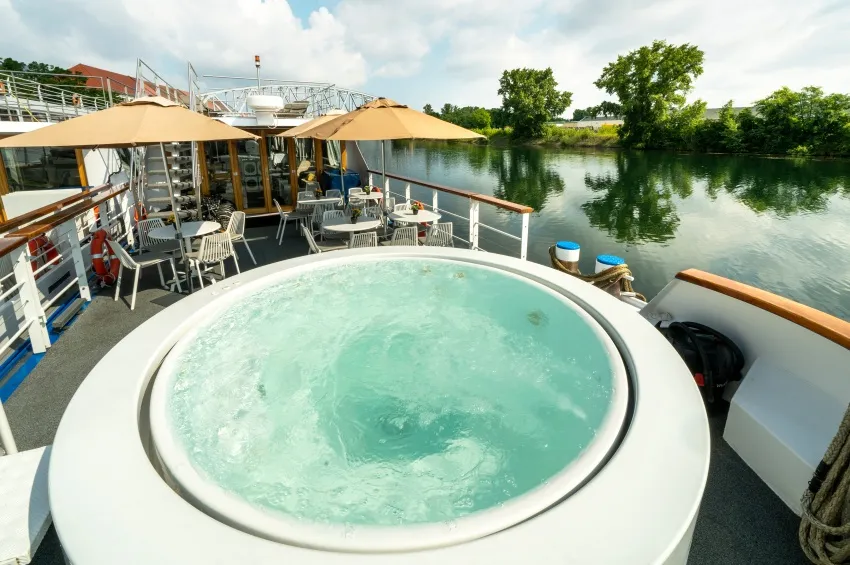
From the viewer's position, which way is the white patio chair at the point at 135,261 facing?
facing away from the viewer and to the right of the viewer

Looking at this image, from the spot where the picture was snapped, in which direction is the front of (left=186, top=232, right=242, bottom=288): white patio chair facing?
facing away from the viewer and to the left of the viewer

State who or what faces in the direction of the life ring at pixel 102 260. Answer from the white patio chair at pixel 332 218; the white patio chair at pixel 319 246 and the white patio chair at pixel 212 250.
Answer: the white patio chair at pixel 212 250

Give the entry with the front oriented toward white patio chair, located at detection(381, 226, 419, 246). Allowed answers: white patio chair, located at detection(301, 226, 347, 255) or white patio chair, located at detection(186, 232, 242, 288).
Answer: white patio chair, located at detection(301, 226, 347, 255)

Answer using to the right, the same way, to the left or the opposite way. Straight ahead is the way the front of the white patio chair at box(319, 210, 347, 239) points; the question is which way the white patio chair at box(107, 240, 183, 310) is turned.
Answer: to the left

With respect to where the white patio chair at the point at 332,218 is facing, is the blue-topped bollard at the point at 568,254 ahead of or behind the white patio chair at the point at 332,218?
ahead

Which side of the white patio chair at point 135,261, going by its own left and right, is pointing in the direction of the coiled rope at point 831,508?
right

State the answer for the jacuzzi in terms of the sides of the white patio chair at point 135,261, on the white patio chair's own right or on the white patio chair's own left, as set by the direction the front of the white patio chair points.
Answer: on the white patio chair's own right

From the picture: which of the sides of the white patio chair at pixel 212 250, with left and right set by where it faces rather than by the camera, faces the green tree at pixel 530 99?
right

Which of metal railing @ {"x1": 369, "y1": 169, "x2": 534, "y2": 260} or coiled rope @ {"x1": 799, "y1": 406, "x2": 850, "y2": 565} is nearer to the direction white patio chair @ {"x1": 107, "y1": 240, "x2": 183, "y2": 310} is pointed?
the metal railing

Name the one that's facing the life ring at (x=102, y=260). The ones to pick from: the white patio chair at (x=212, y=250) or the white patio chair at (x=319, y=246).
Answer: the white patio chair at (x=212, y=250)

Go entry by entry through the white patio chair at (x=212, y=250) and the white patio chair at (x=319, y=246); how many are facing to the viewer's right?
1

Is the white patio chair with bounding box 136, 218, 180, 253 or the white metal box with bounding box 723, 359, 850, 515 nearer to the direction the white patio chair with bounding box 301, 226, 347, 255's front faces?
the white metal box

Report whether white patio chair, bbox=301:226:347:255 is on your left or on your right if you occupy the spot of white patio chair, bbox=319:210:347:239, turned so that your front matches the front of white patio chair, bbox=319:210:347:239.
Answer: on your right

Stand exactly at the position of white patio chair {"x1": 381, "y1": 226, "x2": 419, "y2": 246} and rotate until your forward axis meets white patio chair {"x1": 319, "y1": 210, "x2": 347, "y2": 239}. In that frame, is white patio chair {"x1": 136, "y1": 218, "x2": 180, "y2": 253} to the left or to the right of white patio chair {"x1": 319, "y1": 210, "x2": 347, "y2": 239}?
left

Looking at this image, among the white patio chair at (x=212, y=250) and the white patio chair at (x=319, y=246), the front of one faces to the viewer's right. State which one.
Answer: the white patio chair at (x=319, y=246)
